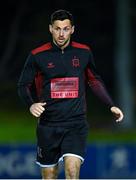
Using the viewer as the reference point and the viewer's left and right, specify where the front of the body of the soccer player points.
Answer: facing the viewer

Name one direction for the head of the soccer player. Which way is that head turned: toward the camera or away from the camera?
toward the camera
